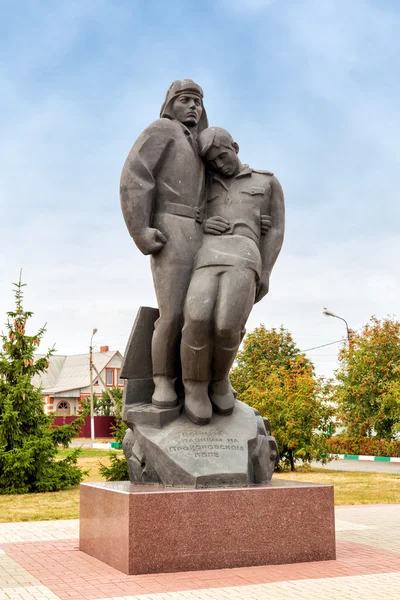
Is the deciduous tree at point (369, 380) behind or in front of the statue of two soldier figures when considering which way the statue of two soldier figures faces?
behind

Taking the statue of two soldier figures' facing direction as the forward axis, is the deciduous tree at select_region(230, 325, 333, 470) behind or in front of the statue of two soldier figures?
behind

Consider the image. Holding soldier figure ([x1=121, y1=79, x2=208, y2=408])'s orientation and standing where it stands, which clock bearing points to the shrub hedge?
The shrub hedge is roughly at 8 o'clock from the soldier figure.

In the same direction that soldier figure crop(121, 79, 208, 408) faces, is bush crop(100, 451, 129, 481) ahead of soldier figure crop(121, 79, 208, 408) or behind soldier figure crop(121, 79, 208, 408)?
behind

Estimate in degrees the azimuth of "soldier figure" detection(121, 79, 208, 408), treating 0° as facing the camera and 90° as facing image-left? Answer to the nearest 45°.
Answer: approximately 315°

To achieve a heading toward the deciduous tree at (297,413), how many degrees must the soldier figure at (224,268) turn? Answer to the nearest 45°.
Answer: approximately 180°

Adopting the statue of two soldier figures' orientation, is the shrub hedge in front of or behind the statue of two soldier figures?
behind

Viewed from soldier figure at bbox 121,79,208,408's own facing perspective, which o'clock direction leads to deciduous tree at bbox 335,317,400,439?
The deciduous tree is roughly at 8 o'clock from the soldier figure.

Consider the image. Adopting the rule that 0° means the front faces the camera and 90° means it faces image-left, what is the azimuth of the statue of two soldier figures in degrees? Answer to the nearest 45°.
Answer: approximately 0°
